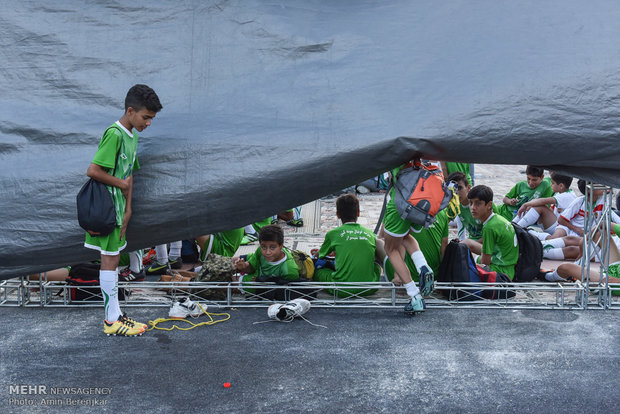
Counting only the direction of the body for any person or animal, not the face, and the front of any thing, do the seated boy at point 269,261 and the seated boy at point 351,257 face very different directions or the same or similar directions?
very different directions

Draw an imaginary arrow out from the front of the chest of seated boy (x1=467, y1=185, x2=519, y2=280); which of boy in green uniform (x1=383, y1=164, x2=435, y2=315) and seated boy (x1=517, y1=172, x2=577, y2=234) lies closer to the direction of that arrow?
the boy in green uniform

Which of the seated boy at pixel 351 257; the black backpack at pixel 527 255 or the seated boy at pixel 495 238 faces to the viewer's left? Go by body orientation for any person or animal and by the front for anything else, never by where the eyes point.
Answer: the seated boy at pixel 495 238

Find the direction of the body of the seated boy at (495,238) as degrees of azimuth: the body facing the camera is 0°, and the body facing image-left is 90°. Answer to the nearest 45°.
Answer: approximately 90°

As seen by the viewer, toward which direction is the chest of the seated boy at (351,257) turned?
away from the camera

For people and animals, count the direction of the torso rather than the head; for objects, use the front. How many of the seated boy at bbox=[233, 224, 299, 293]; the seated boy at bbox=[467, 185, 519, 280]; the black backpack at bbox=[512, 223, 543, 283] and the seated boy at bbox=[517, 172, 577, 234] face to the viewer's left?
2

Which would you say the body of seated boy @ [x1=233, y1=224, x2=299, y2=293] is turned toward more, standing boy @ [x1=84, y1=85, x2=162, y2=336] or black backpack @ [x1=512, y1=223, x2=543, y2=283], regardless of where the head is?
the standing boy

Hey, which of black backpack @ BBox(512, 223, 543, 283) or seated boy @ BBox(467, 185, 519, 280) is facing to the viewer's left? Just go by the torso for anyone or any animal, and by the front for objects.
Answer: the seated boy

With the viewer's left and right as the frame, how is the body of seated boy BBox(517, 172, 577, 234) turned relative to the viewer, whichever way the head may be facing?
facing to the left of the viewer

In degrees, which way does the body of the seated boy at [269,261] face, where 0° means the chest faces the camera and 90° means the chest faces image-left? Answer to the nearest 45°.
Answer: approximately 0°

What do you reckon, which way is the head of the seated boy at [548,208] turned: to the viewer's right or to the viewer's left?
to the viewer's left

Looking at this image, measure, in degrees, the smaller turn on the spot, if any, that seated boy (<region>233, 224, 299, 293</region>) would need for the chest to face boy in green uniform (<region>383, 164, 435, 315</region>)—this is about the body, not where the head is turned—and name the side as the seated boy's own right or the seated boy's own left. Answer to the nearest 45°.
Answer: approximately 90° to the seated boy's own left

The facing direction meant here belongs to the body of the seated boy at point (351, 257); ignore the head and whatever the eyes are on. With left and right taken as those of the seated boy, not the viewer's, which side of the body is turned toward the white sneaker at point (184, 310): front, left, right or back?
left
